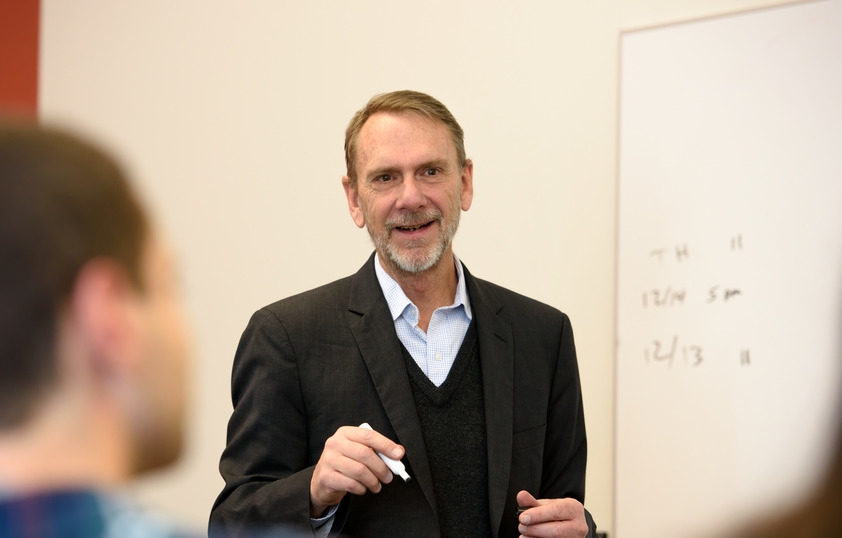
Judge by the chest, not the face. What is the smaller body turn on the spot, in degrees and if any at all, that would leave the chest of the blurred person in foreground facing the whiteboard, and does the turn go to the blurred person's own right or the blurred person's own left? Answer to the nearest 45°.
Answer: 0° — they already face it

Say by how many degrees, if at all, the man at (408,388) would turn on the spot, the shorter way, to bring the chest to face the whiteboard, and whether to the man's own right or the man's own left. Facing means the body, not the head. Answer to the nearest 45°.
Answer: approximately 135° to the man's own left

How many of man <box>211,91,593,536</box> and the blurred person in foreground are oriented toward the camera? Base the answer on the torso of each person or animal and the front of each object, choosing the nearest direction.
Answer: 1

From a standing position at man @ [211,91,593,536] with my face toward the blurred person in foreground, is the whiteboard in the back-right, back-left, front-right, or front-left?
back-left

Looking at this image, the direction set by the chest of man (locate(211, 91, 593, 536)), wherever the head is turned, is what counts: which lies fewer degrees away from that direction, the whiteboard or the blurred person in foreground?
the blurred person in foreground

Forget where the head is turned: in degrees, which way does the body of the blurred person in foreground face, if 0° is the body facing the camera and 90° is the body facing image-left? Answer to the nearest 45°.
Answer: approximately 225°
